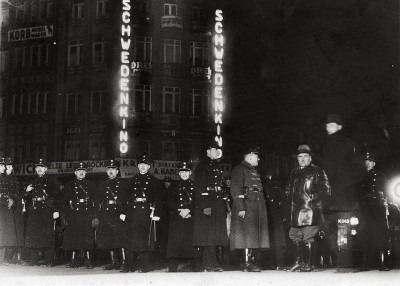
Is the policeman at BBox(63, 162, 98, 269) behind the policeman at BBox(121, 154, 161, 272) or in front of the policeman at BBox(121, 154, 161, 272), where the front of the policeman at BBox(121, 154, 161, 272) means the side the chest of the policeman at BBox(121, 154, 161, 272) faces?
behind

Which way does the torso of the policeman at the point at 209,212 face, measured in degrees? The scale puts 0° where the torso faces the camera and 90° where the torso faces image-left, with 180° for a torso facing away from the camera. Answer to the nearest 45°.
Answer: approximately 315°

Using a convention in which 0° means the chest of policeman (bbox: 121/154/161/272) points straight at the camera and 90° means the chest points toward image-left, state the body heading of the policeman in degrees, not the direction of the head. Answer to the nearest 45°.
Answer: approximately 0°

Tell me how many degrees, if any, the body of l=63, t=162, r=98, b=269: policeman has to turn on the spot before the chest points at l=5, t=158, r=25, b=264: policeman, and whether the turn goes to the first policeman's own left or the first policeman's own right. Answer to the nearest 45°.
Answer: approximately 135° to the first policeman's own right
